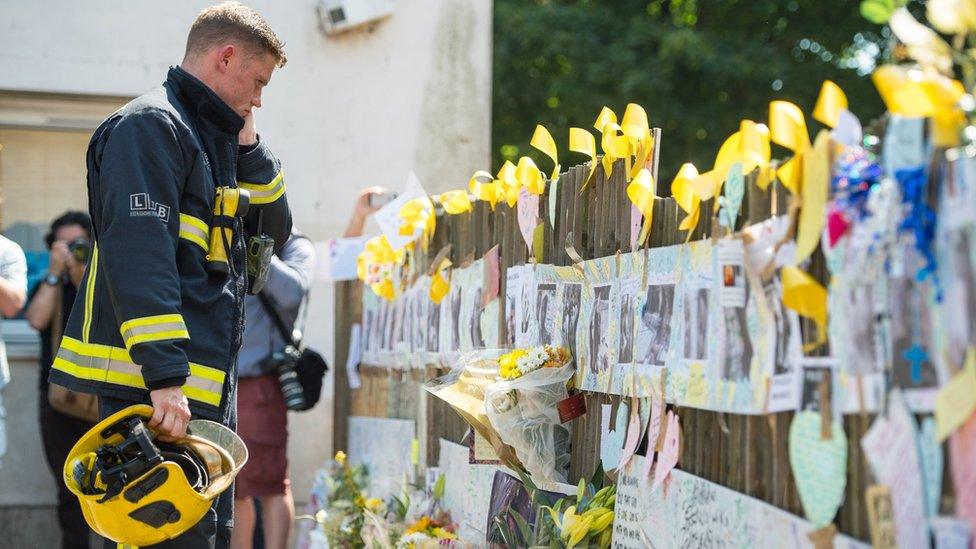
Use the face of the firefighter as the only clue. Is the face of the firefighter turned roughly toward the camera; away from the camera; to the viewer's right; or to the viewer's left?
to the viewer's right

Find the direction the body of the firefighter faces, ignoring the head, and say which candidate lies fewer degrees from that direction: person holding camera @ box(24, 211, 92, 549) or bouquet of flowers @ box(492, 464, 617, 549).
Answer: the bouquet of flowers

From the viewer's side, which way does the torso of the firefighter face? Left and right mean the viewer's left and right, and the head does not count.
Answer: facing to the right of the viewer

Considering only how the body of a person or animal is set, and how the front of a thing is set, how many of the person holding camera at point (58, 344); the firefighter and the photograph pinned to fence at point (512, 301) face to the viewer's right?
1

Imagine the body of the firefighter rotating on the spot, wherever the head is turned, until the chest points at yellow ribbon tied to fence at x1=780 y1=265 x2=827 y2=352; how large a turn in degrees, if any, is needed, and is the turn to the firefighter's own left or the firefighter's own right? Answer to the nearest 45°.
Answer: approximately 45° to the firefighter's own right

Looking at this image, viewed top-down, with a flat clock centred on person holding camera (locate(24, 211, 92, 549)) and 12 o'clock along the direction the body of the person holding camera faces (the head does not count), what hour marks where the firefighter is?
The firefighter is roughly at 12 o'clock from the person holding camera.

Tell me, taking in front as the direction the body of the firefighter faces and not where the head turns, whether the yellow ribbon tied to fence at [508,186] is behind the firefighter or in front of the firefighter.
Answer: in front

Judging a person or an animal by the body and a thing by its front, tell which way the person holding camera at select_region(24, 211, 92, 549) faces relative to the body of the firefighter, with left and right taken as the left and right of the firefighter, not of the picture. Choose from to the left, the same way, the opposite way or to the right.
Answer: to the right

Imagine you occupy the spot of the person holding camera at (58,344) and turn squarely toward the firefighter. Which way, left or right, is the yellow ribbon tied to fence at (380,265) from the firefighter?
left

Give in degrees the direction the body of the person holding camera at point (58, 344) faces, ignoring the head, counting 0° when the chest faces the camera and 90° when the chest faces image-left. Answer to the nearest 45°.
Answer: approximately 0°

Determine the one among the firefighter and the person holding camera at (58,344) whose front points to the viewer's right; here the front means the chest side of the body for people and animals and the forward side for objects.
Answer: the firefighter

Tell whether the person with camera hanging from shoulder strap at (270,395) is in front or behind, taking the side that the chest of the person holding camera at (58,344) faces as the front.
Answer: in front
